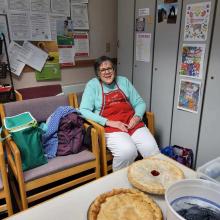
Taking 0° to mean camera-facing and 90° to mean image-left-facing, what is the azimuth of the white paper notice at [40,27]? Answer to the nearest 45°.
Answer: approximately 0°

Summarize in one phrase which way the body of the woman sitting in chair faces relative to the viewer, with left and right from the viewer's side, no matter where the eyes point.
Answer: facing the viewer and to the right of the viewer

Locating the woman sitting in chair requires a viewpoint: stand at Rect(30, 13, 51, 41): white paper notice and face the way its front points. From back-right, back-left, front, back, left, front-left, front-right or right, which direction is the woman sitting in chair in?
front-left

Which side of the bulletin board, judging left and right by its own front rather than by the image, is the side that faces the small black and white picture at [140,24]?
left

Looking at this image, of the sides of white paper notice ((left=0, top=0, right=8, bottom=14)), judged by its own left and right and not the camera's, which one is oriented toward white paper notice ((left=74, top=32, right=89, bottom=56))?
left

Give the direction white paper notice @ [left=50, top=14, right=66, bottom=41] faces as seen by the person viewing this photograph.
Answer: facing the viewer

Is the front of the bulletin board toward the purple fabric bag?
yes

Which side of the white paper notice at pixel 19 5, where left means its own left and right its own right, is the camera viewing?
front

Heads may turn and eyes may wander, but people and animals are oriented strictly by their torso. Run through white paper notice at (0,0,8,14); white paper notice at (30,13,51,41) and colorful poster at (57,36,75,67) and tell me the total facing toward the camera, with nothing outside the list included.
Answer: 3

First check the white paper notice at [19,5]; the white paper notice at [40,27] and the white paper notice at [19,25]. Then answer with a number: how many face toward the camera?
3
